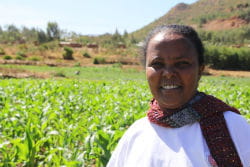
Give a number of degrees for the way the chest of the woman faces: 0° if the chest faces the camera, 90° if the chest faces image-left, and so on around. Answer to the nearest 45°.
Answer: approximately 0°
